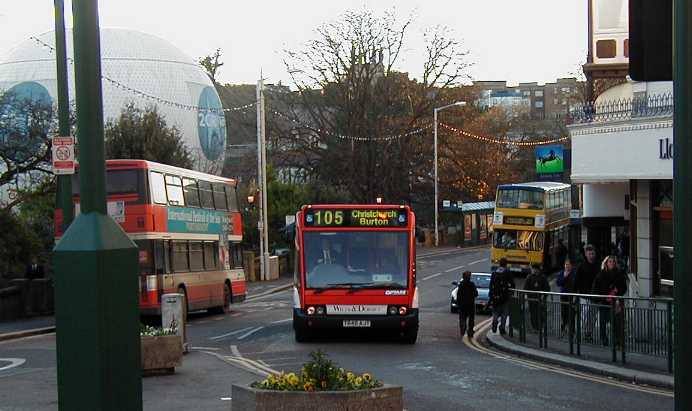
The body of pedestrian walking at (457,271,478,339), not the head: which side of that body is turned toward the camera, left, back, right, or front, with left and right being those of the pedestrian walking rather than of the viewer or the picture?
back

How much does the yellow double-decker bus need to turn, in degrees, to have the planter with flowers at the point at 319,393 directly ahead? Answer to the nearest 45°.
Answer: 0° — it already faces it

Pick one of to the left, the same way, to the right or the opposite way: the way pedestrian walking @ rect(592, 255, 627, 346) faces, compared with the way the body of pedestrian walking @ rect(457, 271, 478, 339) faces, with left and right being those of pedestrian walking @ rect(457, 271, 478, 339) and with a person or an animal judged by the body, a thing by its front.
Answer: the opposite way

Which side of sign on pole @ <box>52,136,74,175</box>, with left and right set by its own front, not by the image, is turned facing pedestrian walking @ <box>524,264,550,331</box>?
left

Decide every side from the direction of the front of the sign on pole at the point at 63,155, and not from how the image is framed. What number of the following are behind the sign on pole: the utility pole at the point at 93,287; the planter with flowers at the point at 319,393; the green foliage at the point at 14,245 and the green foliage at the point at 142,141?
2

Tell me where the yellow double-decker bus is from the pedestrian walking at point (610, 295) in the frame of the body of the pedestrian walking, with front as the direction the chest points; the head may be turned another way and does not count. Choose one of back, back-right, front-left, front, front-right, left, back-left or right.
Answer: back

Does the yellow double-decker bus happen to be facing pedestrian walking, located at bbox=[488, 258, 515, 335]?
yes

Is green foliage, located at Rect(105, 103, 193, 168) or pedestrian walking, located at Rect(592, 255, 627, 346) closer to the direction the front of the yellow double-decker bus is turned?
the pedestrian walking

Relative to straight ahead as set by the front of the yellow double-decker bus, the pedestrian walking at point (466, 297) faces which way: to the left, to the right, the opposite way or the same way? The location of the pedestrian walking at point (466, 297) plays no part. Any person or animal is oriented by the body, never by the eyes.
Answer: the opposite way
